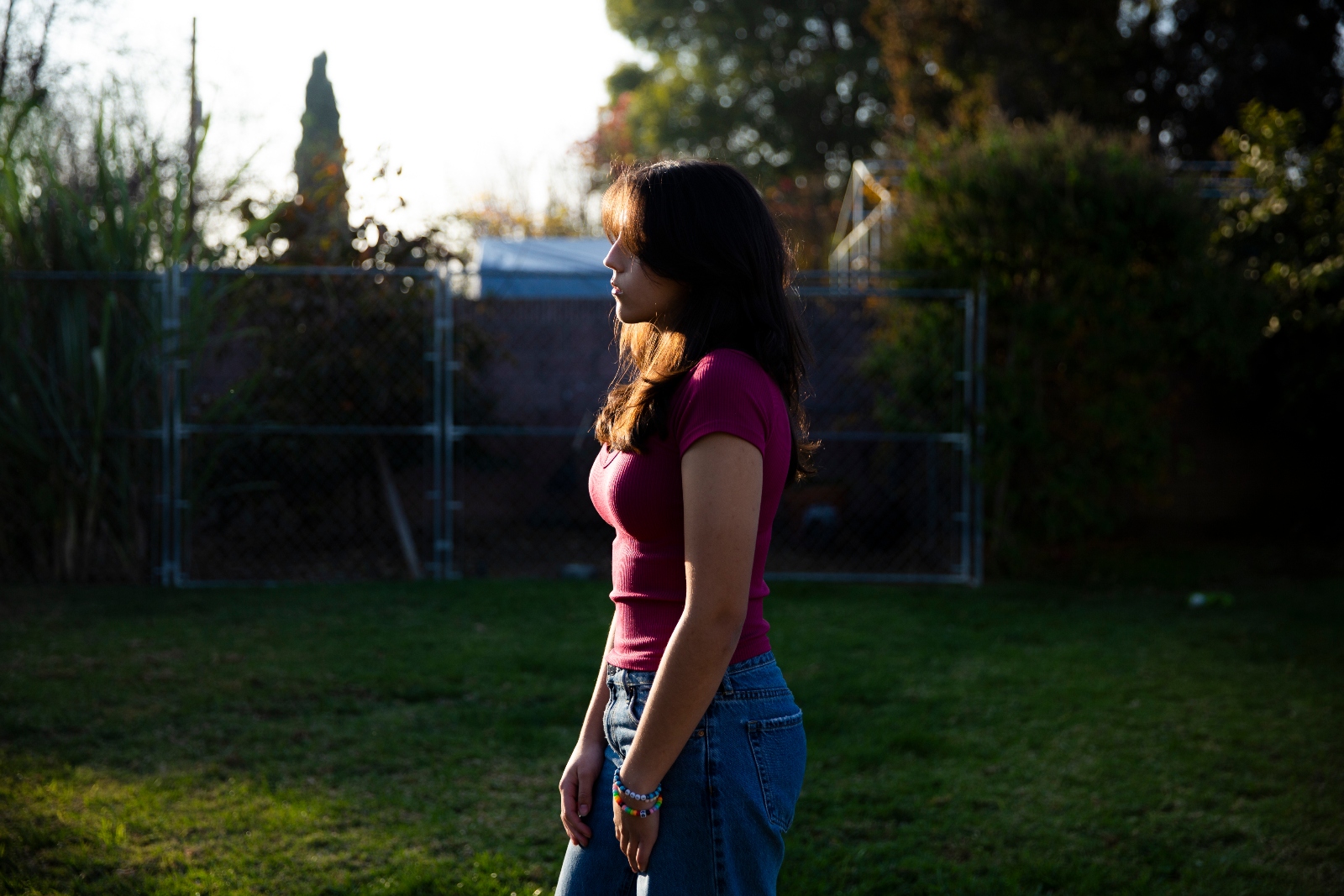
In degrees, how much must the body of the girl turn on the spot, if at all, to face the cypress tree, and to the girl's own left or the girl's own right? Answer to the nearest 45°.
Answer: approximately 90° to the girl's own right

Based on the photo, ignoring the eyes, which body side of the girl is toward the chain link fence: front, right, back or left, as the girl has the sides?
right

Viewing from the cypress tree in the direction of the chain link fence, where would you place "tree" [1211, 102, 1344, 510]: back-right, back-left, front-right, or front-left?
front-left

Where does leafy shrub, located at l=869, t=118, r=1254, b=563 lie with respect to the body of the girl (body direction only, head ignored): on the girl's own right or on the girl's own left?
on the girl's own right

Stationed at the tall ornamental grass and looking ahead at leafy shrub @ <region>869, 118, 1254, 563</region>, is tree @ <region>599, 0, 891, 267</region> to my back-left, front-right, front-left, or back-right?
front-left

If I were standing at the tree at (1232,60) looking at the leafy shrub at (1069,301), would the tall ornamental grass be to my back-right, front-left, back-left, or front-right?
front-right

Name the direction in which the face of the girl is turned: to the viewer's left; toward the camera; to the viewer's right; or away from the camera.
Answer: to the viewer's left

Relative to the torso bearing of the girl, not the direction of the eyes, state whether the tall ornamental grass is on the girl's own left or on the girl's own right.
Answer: on the girl's own right

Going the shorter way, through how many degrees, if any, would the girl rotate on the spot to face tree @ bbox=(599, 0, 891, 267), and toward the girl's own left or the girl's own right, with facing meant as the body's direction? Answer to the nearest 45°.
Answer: approximately 90° to the girl's own right

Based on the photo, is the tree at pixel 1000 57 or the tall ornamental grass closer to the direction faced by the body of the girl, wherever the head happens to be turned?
the tall ornamental grass

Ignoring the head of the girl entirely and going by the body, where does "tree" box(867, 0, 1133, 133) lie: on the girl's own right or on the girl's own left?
on the girl's own right

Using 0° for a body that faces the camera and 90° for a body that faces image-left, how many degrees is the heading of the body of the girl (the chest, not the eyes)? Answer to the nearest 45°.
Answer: approximately 90°

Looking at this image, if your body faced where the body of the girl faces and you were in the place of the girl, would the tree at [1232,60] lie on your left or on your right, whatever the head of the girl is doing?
on your right

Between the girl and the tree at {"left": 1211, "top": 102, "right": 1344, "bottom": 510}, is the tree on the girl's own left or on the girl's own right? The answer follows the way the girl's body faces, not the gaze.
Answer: on the girl's own right
